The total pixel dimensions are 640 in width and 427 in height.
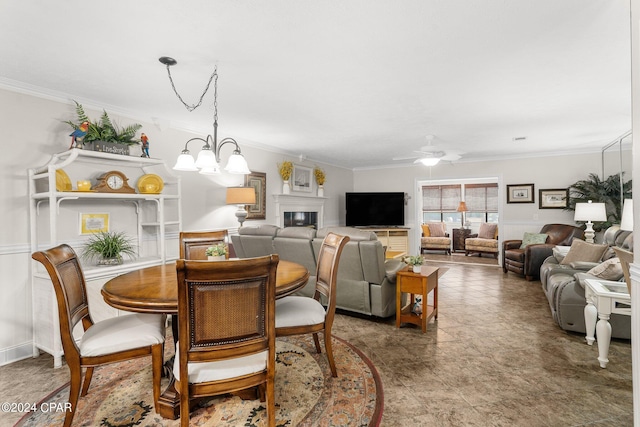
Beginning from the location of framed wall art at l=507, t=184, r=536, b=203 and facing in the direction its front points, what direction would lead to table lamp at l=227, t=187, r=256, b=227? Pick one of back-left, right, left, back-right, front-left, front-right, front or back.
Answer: front-right

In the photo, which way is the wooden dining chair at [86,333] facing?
to the viewer's right

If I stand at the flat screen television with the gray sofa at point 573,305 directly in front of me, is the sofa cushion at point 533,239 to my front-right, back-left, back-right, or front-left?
front-left

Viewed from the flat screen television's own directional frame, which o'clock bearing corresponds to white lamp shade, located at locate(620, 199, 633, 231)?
The white lamp shade is roughly at 11 o'clock from the flat screen television.

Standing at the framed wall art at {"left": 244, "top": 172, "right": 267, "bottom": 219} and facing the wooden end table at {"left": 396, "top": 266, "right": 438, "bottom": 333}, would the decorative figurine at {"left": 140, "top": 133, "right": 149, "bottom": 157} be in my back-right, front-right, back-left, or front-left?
front-right

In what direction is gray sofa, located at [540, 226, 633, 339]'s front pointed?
to the viewer's left

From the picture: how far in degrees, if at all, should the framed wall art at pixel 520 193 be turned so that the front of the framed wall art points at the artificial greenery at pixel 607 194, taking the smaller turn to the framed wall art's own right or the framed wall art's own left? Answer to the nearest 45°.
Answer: approximately 90° to the framed wall art's own left

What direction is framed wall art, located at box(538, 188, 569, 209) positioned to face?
toward the camera

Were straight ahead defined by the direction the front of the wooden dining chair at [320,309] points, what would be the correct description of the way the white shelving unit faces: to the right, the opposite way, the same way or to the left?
the opposite way

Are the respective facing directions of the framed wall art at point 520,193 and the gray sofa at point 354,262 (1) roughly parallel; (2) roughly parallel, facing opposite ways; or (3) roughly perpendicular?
roughly parallel, facing opposite ways

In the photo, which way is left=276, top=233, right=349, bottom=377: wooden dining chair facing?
to the viewer's left

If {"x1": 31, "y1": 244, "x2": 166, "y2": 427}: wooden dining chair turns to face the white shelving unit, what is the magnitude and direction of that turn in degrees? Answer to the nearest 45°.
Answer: approximately 90° to its left

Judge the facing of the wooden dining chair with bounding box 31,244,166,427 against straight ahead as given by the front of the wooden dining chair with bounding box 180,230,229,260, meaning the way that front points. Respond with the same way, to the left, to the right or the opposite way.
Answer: to the left

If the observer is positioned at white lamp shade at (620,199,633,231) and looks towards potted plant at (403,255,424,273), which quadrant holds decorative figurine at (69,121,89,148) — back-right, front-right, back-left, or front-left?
front-left

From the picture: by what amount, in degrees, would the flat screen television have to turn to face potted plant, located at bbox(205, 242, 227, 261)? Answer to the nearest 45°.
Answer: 0° — it already faces it

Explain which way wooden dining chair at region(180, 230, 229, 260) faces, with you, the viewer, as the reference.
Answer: facing the viewer

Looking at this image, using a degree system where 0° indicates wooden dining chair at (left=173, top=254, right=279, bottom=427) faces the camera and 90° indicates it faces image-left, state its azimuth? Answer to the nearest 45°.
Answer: approximately 180°

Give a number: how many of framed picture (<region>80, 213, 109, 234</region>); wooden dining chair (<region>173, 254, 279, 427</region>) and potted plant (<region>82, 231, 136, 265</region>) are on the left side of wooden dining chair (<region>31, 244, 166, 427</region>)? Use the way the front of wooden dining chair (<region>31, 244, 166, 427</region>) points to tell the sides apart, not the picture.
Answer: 2

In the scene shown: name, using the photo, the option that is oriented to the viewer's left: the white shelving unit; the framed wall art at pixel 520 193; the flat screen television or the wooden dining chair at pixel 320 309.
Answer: the wooden dining chair

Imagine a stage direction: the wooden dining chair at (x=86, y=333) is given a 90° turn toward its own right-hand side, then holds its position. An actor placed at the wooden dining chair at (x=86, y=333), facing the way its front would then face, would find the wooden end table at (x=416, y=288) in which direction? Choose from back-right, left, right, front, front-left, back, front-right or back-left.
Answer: left

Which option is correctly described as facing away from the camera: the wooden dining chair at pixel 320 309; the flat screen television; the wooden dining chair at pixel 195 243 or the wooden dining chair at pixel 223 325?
the wooden dining chair at pixel 223 325
